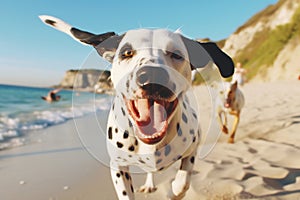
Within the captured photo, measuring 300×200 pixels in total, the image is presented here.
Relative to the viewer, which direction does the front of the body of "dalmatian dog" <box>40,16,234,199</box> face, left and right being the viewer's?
facing the viewer
